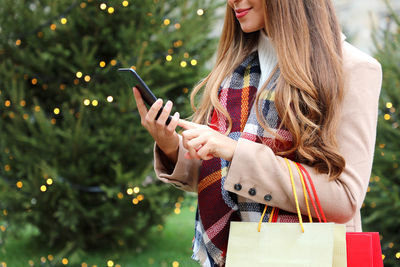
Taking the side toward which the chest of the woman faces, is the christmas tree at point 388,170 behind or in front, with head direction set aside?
behind

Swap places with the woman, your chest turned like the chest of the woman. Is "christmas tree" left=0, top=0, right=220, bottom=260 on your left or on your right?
on your right

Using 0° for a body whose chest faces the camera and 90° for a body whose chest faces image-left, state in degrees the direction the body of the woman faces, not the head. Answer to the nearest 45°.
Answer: approximately 45°
